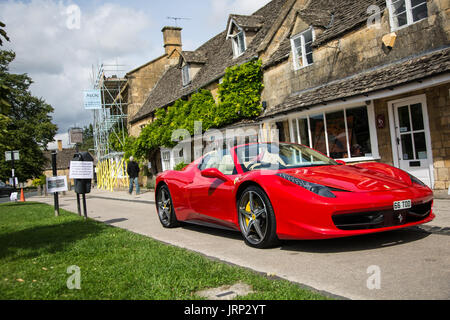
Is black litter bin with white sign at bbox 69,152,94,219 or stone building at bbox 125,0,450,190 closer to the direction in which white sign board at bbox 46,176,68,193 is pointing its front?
the black litter bin with white sign

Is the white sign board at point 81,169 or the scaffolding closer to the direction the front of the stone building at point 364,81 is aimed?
the white sign board

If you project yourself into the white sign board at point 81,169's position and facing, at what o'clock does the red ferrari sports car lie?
The red ferrari sports car is roughly at 11 o'clock from the white sign board.

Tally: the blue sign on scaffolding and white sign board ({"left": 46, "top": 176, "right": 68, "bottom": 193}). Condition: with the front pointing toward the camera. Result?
2

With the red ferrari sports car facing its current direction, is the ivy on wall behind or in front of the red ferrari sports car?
behind

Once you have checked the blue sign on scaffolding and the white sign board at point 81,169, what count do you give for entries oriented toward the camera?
2

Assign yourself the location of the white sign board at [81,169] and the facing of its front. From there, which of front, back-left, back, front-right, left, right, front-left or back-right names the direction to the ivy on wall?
back-left

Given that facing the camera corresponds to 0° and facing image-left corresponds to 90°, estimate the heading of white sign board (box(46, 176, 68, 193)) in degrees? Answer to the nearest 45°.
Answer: approximately 0°

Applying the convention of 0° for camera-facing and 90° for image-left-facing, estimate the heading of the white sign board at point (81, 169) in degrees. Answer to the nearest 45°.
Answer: approximately 0°

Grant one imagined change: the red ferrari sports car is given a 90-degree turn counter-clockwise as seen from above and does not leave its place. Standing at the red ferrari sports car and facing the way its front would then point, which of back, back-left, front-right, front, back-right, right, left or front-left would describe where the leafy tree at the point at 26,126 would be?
left
